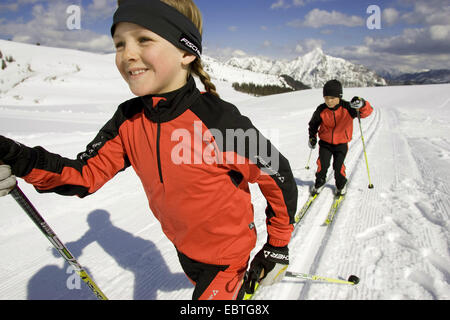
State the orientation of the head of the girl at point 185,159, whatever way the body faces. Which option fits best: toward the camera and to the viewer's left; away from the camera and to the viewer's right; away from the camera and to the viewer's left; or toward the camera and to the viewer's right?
toward the camera and to the viewer's left

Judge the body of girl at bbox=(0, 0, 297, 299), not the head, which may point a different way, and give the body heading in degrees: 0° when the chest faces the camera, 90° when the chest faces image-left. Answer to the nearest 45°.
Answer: approximately 45°

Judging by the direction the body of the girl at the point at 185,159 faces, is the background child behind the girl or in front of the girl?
behind
